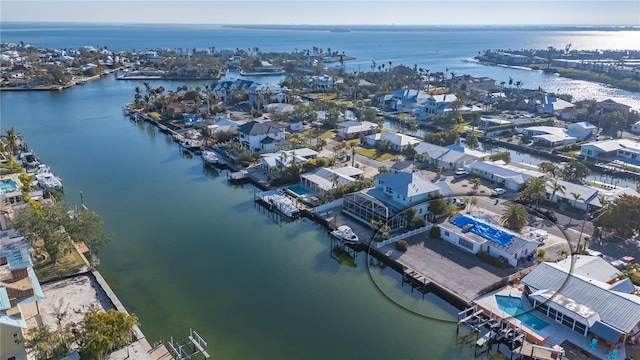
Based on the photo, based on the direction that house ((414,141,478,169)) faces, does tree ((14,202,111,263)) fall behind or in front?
in front

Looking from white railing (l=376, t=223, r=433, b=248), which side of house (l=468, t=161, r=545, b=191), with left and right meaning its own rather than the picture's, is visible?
front

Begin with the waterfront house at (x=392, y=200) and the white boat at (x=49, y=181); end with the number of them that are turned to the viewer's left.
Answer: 0

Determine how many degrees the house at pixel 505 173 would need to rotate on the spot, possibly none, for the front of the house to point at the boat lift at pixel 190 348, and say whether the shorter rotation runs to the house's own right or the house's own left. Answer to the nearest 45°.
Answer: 0° — it already faces it

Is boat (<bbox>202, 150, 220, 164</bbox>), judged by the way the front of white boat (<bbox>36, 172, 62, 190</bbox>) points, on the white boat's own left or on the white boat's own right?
on the white boat's own left

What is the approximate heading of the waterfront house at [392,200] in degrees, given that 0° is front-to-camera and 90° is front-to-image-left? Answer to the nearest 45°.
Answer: approximately 225°

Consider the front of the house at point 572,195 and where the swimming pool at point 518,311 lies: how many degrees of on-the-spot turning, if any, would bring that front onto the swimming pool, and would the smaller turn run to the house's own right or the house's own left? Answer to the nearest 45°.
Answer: approximately 45° to the house's own left

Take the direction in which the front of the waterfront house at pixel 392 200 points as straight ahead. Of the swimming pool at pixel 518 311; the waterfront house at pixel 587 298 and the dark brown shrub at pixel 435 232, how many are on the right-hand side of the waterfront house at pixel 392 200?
3

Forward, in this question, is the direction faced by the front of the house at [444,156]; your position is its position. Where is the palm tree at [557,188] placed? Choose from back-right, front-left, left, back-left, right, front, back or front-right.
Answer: left
